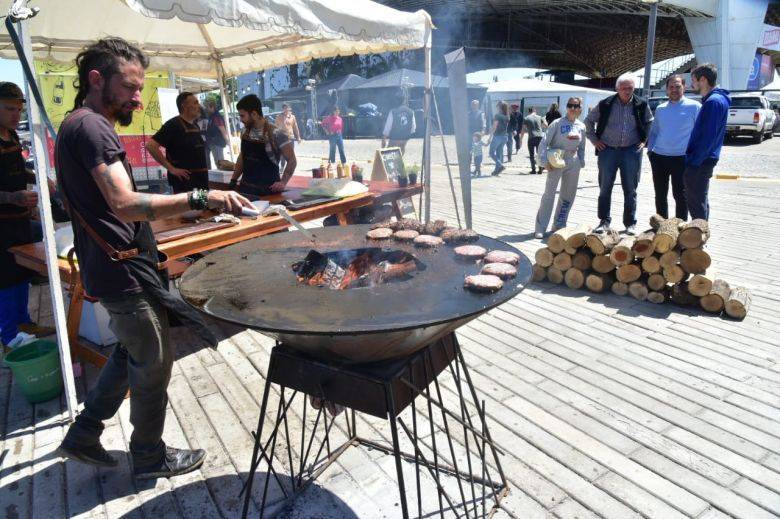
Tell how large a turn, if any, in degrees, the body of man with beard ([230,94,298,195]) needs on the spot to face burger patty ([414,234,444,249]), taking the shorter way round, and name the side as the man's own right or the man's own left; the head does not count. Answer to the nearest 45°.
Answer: approximately 45° to the man's own left

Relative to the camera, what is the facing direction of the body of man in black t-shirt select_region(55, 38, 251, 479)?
to the viewer's right

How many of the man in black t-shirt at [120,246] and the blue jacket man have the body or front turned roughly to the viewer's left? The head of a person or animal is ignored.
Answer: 1

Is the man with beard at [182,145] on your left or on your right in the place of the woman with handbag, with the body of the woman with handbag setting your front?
on your right

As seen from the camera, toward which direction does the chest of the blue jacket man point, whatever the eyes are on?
to the viewer's left

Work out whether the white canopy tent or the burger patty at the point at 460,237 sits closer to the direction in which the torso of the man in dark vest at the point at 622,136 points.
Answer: the burger patty

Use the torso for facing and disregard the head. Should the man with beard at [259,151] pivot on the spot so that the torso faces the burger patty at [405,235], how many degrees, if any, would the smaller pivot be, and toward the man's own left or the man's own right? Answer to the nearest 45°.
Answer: approximately 45° to the man's own left

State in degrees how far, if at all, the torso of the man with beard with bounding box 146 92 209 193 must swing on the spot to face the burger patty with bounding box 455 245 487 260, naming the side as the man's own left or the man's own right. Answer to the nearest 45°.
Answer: approximately 45° to the man's own right

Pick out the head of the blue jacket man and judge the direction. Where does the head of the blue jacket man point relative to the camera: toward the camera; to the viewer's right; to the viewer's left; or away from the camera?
to the viewer's left

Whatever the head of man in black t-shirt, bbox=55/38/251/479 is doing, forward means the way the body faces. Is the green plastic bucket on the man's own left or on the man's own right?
on the man's own left

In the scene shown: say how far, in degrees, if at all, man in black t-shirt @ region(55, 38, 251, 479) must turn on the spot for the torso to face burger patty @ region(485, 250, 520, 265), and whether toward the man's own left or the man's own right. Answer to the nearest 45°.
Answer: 0° — they already face it
